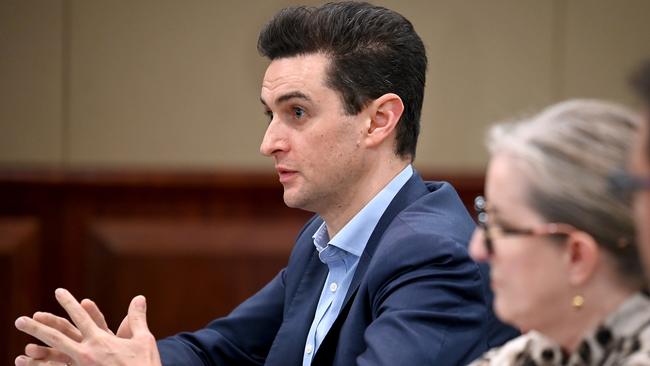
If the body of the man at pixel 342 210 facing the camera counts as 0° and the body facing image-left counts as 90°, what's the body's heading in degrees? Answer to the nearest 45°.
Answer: approximately 45°

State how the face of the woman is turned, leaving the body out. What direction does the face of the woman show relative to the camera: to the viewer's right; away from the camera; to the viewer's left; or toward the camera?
to the viewer's left

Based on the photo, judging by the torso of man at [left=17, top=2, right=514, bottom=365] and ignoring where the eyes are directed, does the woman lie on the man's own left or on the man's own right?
on the man's own left

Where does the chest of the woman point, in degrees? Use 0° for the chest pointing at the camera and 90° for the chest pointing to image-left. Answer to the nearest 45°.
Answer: approximately 90°

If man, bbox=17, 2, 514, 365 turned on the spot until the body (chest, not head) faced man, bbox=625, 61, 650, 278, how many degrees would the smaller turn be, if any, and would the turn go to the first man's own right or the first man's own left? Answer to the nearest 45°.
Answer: approximately 45° to the first man's own left

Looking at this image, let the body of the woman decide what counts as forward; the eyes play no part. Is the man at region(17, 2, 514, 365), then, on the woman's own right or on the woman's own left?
on the woman's own right
